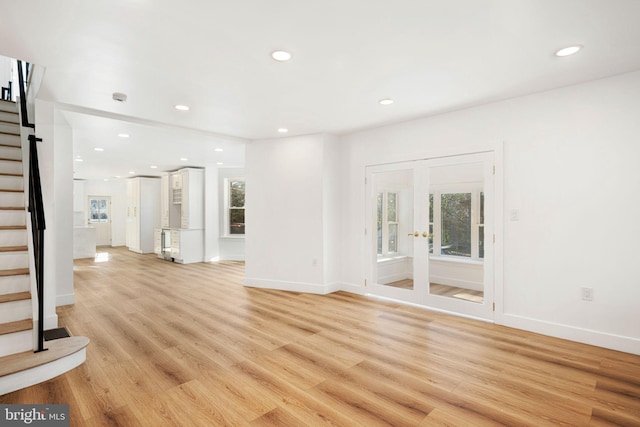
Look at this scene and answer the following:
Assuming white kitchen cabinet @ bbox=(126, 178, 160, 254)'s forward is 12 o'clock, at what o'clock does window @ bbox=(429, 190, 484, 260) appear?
The window is roughly at 10 o'clock from the white kitchen cabinet.

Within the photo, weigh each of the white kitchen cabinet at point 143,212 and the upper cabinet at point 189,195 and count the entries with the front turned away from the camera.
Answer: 0

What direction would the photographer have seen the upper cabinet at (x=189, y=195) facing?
facing the viewer and to the left of the viewer

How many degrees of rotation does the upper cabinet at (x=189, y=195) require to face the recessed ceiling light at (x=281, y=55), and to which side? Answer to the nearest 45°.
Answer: approximately 45° to its left

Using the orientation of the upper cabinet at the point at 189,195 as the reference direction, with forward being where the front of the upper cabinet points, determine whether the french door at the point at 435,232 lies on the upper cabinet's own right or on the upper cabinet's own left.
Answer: on the upper cabinet's own left

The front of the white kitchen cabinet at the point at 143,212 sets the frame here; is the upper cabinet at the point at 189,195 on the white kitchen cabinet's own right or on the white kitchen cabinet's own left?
on the white kitchen cabinet's own left

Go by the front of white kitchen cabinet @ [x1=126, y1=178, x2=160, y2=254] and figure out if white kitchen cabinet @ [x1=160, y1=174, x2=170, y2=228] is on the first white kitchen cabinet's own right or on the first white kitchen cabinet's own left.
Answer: on the first white kitchen cabinet's own left

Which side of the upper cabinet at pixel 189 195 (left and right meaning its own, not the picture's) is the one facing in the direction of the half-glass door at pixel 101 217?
right

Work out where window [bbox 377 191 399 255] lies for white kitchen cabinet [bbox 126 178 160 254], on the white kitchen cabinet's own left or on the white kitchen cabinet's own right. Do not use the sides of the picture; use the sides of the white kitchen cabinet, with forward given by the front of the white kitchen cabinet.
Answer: on the white kitchen cabinet's own left

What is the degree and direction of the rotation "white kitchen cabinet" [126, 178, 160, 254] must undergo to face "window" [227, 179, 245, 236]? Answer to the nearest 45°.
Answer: approximately 90° to its left
